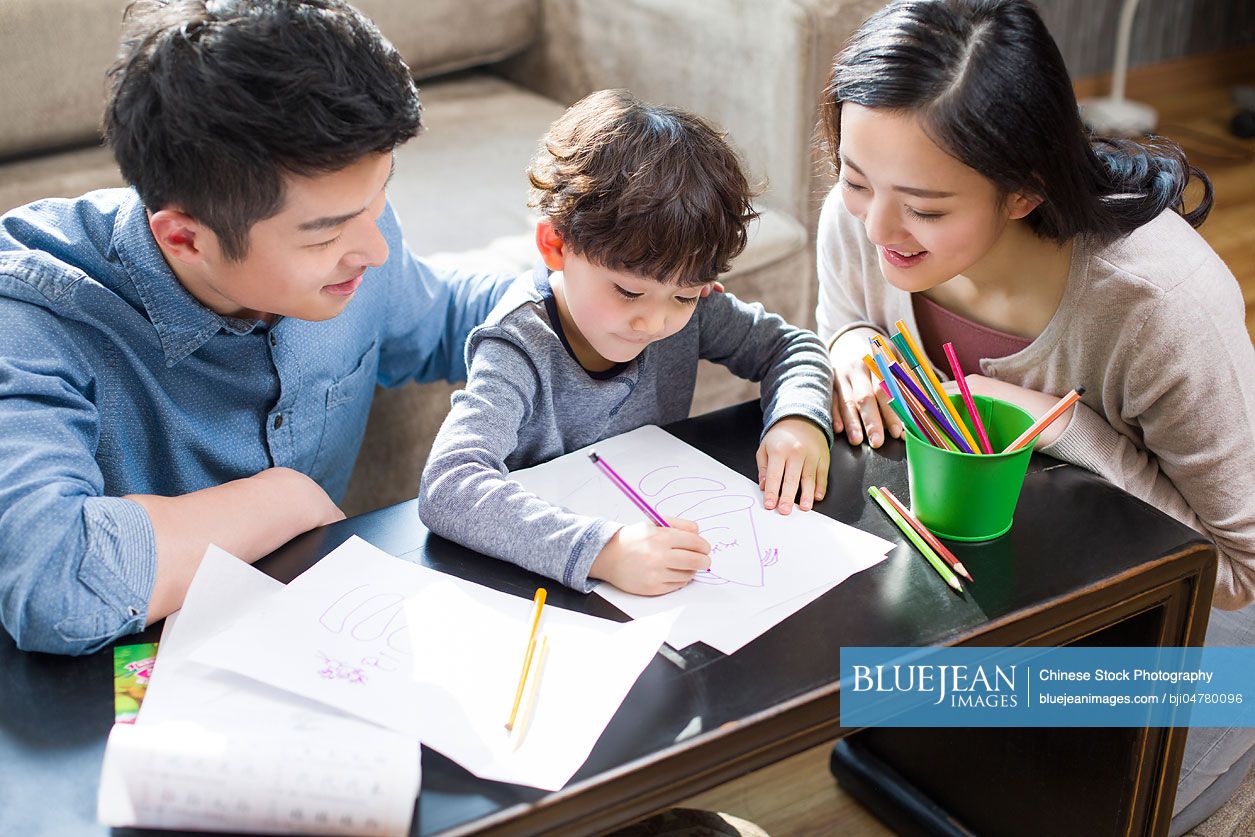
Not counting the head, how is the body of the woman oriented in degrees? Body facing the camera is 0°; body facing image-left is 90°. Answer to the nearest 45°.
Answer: approximately 45°

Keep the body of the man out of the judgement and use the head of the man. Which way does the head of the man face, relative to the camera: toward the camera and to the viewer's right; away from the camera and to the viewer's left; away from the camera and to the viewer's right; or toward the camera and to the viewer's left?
toward the camera and to the viewer's right

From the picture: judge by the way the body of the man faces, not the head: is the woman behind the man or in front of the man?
in front

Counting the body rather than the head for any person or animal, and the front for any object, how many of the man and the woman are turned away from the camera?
0

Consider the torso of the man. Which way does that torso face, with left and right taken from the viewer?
facing the viewer and to the right of the viewer

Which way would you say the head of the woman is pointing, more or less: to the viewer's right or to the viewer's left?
to the viewer's left
